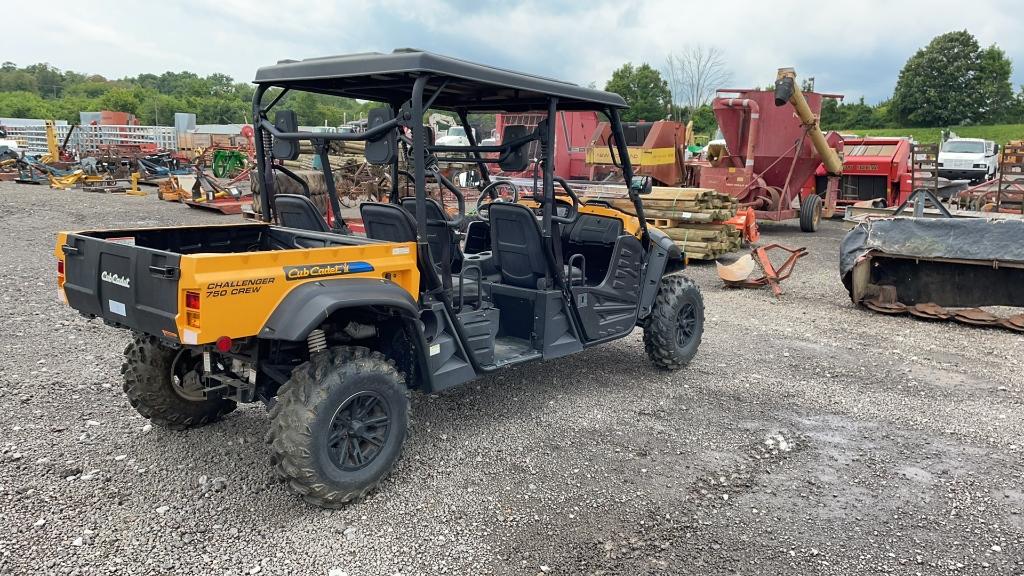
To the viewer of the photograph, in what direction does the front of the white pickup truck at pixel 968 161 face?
facing the viewer and to the left of the viewer

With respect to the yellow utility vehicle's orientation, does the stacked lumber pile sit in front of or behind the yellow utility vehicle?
in front

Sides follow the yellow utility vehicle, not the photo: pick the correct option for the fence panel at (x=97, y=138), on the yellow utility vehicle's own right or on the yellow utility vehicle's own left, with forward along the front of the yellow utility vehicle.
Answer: on the yellow utility vehicle's own left

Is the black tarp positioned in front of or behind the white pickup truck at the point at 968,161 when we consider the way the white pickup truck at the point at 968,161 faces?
in front

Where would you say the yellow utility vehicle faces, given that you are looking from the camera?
facing away from the viewer and to the right of the viewer

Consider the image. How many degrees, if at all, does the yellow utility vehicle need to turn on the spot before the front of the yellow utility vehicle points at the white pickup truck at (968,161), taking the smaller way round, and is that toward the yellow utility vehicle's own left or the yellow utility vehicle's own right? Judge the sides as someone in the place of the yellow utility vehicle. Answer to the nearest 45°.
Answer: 0° — it already faces it
